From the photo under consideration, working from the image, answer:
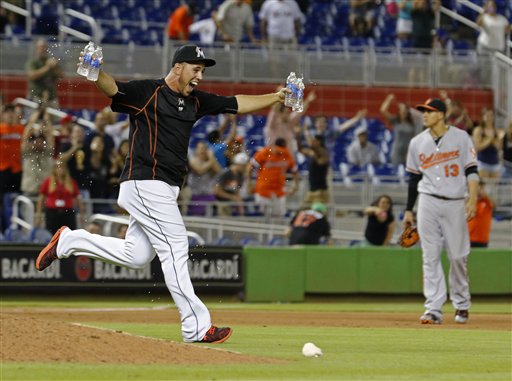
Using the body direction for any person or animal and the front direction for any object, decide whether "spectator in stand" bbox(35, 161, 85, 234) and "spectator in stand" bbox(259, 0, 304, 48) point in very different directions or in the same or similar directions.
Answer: same or similar directions

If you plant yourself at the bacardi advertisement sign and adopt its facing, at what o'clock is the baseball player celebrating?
The baseball player celebrating is roughly at 12 o'clock from the bacardi advertisement sign.

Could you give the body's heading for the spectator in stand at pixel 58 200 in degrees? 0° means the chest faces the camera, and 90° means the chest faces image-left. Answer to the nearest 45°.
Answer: approximately 0°

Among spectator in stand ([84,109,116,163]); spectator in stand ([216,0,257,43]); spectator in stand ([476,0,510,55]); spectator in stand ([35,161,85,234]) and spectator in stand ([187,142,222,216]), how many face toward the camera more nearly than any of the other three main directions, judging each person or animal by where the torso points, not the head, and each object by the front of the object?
5

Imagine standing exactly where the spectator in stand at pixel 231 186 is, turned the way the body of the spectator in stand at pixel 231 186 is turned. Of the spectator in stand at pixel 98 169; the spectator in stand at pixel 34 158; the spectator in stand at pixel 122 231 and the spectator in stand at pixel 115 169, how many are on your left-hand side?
0

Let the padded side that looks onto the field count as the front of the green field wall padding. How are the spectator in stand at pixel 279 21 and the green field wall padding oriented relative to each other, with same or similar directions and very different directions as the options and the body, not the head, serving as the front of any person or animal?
same or similar directions

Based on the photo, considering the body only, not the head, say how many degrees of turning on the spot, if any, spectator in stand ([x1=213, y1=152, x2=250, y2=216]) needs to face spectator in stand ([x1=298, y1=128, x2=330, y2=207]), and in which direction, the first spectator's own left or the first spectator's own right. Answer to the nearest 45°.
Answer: approximately 45° to the first spectator's own left

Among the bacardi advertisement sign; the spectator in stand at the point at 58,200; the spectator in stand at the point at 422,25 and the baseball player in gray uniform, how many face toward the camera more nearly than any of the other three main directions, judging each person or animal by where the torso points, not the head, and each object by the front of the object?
4

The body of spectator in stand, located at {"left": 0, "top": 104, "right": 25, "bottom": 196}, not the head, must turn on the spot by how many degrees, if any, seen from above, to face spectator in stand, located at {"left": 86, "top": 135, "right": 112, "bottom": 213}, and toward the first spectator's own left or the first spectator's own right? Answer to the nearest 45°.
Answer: approximately 90° to the first spectator's own left

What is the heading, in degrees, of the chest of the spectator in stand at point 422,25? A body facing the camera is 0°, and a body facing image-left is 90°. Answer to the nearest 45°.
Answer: approximately 0°

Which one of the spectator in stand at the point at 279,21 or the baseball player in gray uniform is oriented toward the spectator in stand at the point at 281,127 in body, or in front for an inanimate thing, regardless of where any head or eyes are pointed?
the spectator in stand at the point at 279,21

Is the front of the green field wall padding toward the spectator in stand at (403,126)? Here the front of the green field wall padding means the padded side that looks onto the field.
no

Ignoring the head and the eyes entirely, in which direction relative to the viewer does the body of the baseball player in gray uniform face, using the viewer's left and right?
facing the viewer

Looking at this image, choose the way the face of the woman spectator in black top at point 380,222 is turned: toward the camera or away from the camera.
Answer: toward the camera

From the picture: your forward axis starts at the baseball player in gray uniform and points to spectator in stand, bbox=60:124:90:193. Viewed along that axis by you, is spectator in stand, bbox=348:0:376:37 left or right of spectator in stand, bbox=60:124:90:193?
right

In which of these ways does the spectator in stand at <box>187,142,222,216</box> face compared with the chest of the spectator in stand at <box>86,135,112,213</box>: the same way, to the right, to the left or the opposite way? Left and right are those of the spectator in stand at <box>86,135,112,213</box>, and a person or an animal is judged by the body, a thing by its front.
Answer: the same way

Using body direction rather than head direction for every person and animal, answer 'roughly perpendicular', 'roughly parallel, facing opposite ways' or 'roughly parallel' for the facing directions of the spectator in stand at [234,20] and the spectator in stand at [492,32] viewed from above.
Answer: roughly parallel

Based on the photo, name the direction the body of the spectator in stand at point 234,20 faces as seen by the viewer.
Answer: toward the camera

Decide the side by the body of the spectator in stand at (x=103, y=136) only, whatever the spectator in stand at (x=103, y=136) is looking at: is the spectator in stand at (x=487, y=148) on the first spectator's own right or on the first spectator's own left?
on the first spectator's own left

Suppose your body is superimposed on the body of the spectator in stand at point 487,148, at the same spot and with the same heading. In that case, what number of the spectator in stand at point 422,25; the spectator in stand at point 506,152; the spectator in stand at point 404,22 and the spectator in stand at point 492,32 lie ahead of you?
0

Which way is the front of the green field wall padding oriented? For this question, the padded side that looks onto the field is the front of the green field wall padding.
toward the camera
